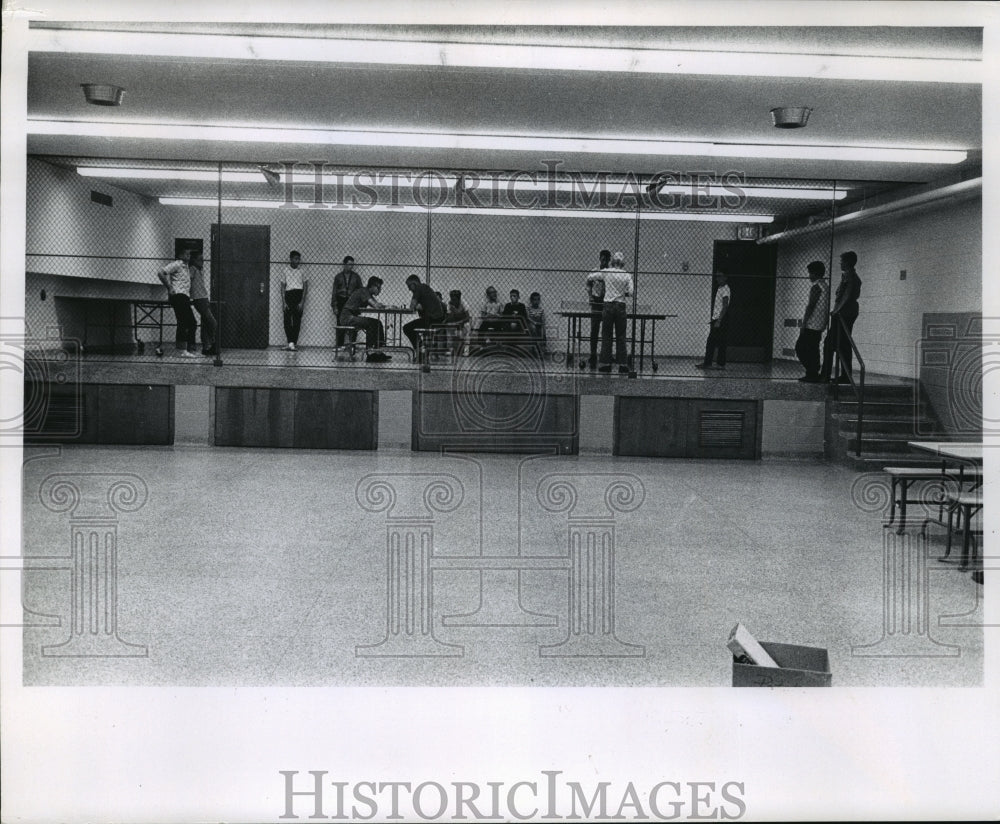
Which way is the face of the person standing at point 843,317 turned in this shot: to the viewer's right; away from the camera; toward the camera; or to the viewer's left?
to the viewer's left

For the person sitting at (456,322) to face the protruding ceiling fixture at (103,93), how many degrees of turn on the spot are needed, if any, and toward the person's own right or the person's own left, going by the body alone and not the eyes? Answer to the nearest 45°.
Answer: approximately 45° to the person's own right

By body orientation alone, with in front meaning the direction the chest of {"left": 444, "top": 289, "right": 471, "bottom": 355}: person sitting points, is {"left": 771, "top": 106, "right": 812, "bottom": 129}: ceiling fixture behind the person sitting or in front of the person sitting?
in front

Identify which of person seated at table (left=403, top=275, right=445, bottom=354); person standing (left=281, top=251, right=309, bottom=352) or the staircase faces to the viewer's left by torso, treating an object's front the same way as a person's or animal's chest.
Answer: person seated at table (left=403, top=275, right=445, bottom=354)

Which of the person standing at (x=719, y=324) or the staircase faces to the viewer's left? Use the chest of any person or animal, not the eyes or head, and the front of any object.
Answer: the person standing

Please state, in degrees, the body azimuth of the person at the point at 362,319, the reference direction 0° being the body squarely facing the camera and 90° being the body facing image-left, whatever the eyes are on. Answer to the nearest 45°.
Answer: approximately 270°

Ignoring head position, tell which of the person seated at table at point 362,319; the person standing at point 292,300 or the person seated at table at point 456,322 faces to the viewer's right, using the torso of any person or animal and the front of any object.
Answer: the person seated at table at point 362,319

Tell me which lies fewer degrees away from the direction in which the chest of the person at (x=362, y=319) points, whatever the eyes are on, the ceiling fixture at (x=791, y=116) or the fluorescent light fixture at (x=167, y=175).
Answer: the ceiling fixture

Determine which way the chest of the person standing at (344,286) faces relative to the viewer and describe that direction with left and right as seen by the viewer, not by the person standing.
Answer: facing the viewer

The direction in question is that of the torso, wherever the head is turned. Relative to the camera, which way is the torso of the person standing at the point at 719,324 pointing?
to the viewer's left

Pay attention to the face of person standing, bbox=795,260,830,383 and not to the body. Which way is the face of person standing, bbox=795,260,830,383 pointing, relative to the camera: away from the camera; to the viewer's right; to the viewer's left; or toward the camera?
to the viewer's left

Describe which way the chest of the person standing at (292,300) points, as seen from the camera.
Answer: toward the camera

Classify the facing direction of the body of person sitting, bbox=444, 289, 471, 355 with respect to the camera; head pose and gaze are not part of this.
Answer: toward the camera

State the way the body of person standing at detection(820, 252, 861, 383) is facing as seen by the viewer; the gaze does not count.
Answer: to the viewer's left
